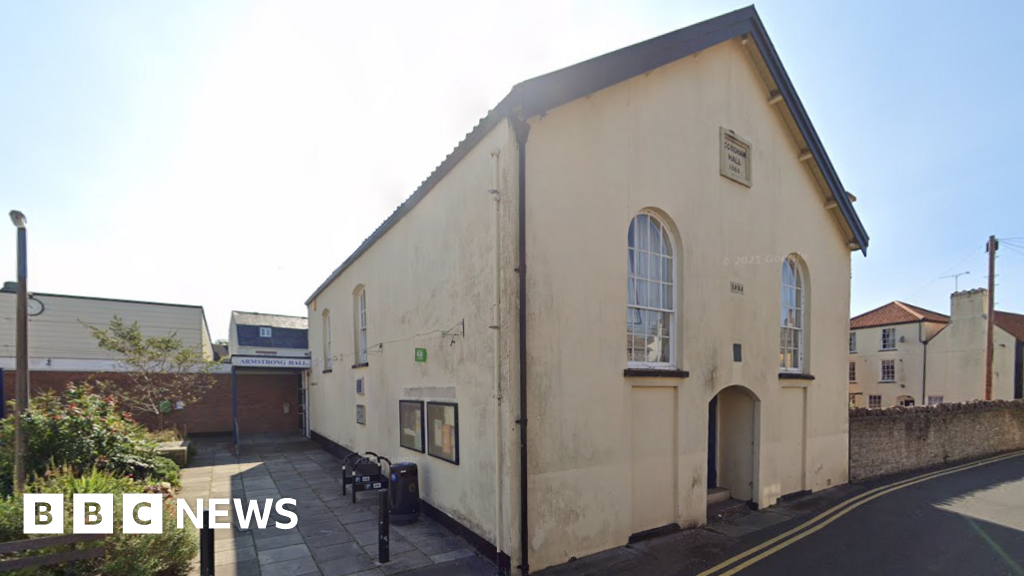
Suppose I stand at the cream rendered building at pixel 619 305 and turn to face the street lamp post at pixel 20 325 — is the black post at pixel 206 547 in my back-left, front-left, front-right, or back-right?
front-left

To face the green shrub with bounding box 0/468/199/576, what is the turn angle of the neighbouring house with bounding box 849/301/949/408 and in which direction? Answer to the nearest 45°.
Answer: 0° — it already faces it

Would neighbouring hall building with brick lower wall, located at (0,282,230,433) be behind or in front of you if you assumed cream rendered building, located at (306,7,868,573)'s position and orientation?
behind

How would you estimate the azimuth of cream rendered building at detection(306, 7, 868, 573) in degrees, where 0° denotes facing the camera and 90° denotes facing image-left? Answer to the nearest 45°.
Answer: approximately 315°

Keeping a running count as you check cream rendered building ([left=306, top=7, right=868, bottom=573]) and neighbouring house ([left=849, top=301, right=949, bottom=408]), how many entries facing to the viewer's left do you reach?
0

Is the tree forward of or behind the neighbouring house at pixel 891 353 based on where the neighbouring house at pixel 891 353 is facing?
forward

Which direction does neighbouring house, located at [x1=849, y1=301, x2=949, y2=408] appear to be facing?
toward the camera

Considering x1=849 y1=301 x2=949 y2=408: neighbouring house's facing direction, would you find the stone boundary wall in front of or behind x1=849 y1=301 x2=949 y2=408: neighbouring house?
in front
